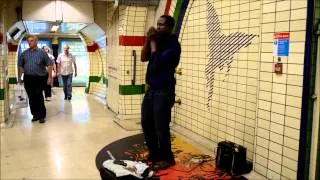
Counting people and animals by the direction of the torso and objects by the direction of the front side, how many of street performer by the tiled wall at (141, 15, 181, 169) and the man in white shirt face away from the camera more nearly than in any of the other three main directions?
0

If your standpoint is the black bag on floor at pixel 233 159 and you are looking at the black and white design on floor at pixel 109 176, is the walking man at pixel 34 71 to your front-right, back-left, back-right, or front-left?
front-right

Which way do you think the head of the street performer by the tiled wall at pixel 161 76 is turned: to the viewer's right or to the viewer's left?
to the viewer's left

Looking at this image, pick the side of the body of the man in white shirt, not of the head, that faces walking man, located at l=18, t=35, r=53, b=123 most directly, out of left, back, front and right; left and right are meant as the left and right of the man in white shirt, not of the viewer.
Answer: front

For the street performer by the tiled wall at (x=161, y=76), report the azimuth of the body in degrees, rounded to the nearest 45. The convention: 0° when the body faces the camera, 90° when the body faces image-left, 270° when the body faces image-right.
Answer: approximately 45°

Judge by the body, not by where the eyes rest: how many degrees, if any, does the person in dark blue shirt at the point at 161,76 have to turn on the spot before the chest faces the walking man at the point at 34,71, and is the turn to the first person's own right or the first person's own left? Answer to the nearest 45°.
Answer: approximately 90° to the first person's own right

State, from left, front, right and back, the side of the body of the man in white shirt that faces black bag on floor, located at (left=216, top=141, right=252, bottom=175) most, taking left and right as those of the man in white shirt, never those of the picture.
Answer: front

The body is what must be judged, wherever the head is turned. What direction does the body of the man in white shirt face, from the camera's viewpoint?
toward the camera

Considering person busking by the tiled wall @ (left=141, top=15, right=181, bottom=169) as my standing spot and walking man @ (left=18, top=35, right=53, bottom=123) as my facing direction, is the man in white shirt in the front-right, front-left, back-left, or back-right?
front-right

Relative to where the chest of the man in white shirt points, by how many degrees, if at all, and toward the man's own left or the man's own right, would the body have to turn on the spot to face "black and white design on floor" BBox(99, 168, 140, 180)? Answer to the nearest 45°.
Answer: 0° — they already face it
